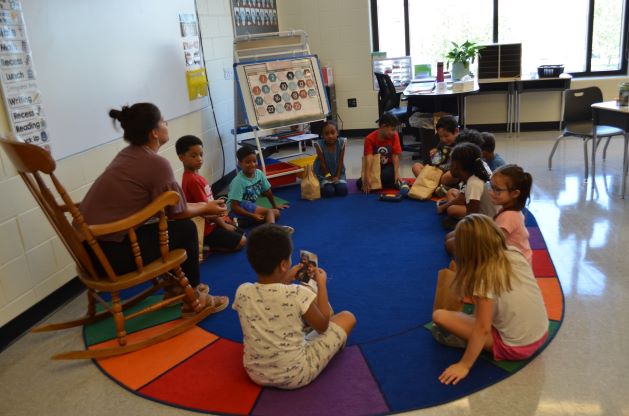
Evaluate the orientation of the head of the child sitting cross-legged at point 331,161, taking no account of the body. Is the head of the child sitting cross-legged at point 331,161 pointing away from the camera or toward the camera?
toward the camera

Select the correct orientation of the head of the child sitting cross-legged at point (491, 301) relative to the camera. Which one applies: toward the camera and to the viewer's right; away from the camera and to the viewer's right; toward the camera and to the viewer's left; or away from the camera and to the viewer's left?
away from the camera and to the viewer's left

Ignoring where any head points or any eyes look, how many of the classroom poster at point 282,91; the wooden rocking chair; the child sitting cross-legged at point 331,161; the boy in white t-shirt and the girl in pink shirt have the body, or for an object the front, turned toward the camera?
2

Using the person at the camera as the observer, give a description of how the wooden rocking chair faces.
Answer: facing away from the viewer and to the right of the viewer

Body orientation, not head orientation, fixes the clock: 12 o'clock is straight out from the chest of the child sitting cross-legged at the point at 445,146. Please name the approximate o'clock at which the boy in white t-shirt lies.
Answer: The boy in white t-shirt is roughly at 11 o'clock from the child sitting cross-legged.

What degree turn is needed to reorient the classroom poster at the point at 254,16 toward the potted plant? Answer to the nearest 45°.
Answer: approximately 45° to its left

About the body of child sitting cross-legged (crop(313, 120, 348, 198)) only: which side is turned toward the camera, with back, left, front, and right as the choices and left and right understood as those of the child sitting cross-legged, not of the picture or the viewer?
front

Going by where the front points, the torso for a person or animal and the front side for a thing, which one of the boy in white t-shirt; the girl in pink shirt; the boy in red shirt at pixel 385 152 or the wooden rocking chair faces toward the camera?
the boy in red shirt

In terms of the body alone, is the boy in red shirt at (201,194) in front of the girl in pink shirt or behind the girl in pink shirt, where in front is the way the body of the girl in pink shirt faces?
in front

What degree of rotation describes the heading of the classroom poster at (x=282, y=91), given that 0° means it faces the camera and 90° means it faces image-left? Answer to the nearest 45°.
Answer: approximately 0°

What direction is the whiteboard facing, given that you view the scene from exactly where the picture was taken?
facing the viewer and to the right of the viewer

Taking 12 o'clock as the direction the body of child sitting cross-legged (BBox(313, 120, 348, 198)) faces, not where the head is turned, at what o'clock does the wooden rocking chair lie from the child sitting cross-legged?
The wooden rocking chair is roughly at 1 o'clock from the child sitting cross-legged.

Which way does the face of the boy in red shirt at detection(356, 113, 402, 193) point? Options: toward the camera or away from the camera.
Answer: toward the camera

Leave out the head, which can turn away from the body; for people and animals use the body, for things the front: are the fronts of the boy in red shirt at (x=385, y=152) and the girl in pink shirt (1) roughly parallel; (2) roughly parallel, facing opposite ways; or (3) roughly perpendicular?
roughly perpendicular

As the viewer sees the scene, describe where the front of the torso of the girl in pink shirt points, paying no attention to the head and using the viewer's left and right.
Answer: facing to the left of the viewer

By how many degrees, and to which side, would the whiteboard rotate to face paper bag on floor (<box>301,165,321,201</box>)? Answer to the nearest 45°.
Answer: approximately 45° to its left

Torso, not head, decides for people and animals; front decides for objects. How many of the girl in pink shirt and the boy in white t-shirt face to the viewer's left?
1

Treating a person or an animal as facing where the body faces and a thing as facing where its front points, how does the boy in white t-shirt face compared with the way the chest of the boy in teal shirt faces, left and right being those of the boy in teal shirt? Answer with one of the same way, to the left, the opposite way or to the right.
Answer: to the left
